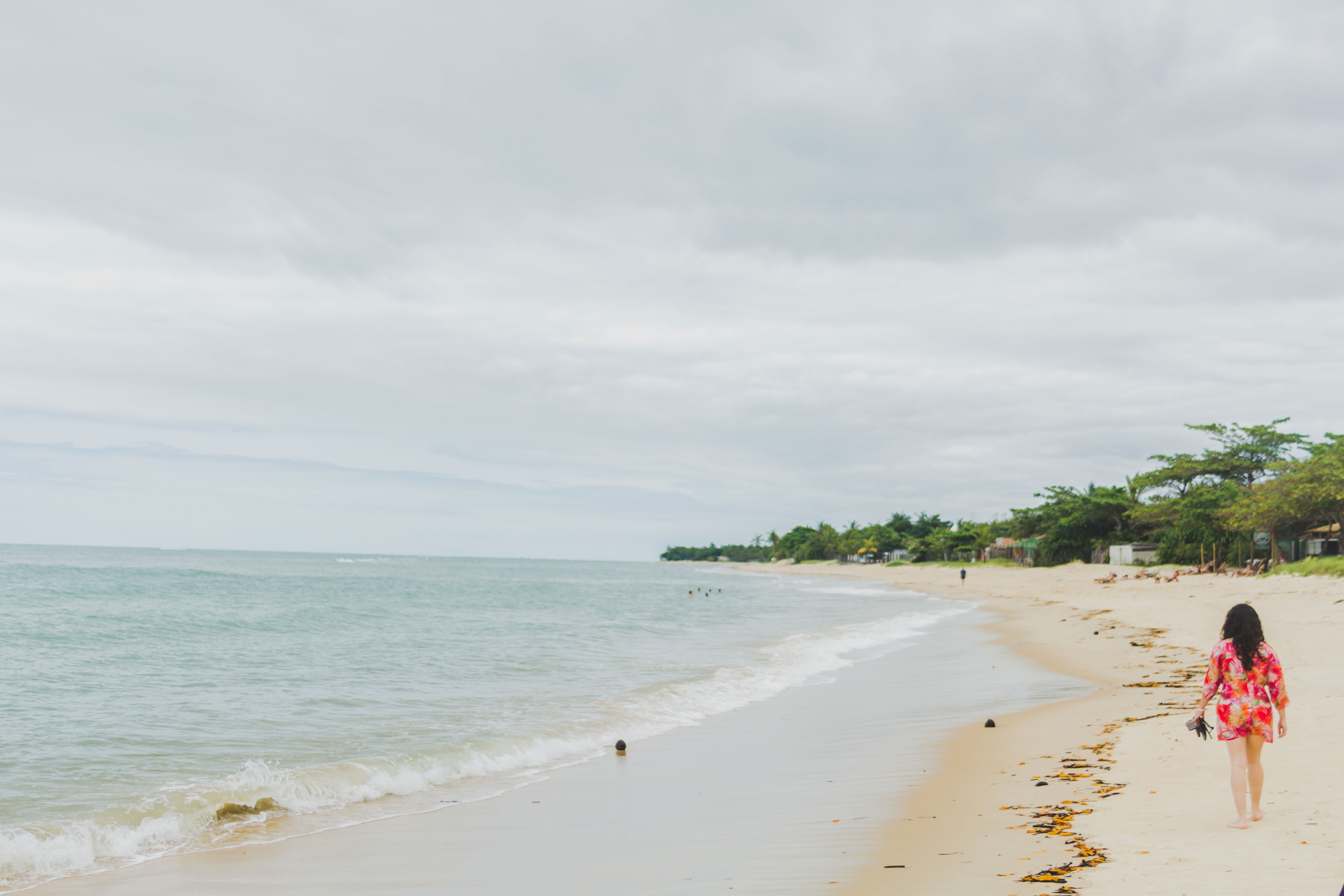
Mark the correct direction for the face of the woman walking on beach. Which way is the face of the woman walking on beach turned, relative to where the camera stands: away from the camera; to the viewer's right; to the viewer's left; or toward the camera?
away from the camera

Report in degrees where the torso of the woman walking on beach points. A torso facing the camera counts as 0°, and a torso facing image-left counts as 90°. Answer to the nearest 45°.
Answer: approximately 180°

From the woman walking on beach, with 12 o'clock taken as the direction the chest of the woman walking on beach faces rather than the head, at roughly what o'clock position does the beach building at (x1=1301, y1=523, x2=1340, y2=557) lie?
The beach building is roughly at 12 o'clock from the woman walking on beach.

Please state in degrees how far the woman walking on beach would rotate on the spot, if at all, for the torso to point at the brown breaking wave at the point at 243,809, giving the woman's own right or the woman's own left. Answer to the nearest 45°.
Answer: approximately 90° to the woman's own left
